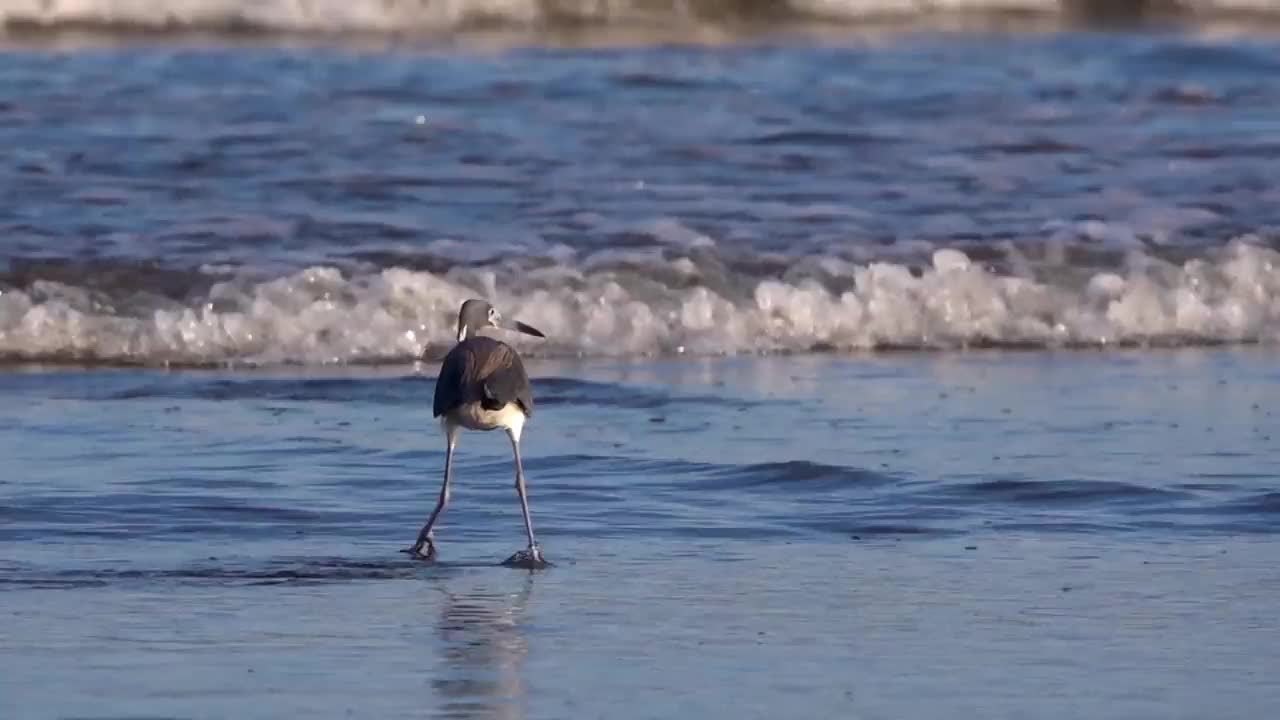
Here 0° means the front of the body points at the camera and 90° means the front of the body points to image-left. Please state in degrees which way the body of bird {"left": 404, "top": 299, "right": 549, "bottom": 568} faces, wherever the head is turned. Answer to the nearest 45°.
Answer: approximately 180°
